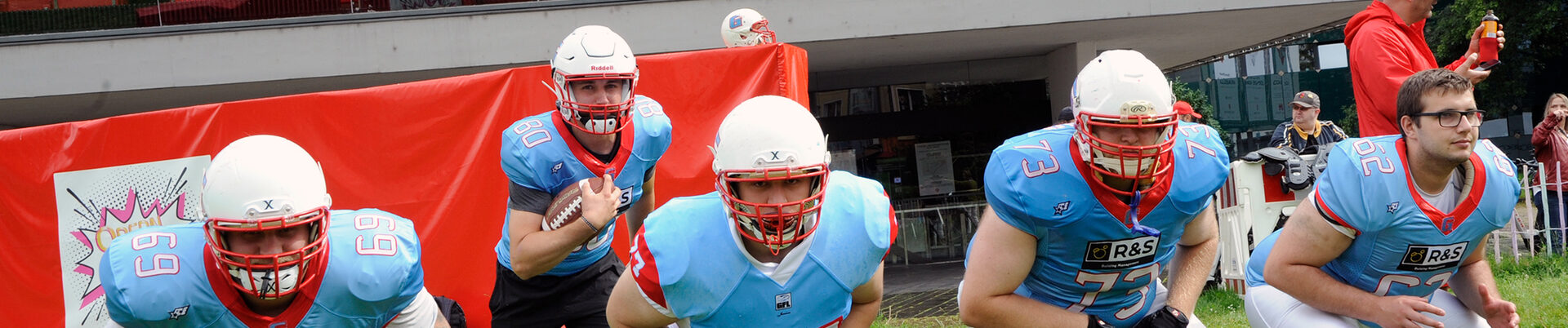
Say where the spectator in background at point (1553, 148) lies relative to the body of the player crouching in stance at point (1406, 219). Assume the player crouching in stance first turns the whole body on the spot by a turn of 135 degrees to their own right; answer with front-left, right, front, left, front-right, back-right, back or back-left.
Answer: right

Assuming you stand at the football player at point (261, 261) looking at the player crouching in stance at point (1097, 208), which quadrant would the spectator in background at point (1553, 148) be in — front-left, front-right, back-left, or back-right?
front-left

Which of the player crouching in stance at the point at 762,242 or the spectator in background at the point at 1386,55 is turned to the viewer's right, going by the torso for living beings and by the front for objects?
the spectator in background

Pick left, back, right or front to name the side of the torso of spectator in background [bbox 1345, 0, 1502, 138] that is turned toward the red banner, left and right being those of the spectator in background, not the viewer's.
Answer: back

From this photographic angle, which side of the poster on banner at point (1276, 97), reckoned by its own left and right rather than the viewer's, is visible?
front

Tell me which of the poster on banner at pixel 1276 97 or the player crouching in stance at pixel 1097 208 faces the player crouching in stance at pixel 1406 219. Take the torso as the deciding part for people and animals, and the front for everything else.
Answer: the poster on banner

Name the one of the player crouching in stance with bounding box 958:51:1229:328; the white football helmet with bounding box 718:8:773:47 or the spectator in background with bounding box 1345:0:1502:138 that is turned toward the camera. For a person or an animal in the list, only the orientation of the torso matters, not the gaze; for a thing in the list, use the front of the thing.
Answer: the player crouching in stance

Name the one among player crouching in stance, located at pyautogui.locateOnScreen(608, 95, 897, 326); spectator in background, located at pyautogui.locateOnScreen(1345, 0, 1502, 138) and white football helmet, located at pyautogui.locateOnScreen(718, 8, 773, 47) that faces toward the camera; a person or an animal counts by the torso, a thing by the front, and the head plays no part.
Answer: the player crouching in stance

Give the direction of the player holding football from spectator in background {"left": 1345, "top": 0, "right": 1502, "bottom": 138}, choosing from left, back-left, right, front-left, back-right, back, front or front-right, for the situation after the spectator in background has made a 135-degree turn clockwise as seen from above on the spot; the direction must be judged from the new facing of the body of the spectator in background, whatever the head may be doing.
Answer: front

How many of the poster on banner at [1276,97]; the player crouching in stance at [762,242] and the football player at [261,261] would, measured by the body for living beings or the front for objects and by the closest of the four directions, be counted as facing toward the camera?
3

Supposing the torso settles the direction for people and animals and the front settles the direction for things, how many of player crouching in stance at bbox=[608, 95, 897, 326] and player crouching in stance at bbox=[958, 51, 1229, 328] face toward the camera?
2

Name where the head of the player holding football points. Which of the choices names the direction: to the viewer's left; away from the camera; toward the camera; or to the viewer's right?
toward the camera

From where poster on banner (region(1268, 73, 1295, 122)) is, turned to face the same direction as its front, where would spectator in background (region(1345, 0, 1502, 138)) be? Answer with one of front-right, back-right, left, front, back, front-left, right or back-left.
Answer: front

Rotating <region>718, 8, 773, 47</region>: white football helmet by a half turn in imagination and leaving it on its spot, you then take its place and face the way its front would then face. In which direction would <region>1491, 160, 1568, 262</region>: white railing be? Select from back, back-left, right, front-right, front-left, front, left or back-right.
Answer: back

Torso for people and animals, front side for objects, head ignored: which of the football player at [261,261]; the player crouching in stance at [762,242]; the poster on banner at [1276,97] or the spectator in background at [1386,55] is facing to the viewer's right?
the spectator in background

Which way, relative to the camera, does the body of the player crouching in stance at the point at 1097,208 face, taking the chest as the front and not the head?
toward the camera

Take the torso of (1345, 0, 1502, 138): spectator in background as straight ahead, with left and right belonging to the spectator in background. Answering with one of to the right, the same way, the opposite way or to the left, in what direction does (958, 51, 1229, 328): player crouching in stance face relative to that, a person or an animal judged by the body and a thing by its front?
to the right

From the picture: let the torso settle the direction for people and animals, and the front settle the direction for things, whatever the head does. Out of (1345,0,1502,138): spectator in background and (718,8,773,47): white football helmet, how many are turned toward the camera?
0

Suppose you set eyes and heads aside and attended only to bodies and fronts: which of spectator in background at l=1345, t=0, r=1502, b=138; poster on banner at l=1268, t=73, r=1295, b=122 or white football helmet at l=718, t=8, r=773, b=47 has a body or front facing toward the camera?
the poster on banner

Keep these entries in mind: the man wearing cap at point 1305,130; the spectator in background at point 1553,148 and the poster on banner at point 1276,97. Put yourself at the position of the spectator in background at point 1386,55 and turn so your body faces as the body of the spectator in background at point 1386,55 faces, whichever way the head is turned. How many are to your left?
3

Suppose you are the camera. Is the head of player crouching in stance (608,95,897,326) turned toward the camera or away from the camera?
toward the camera
